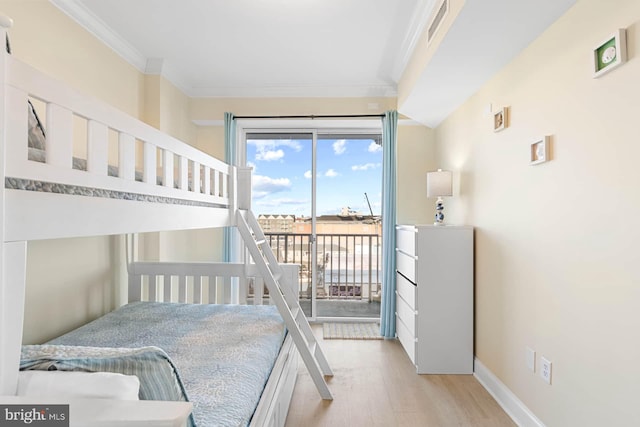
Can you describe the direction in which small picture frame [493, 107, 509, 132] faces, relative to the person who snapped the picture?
facing the viewer and to the left of the viewer

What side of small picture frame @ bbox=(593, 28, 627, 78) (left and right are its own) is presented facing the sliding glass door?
right

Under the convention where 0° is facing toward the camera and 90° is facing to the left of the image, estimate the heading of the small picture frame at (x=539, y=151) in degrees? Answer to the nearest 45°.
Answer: approximately 45°

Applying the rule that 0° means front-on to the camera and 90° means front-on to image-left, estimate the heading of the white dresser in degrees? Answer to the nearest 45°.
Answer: approximately 90°

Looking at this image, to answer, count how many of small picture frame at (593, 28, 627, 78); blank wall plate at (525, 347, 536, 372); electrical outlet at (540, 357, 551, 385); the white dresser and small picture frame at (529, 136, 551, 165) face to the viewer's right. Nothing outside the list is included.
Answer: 0

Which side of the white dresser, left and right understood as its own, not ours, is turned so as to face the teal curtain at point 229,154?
front
